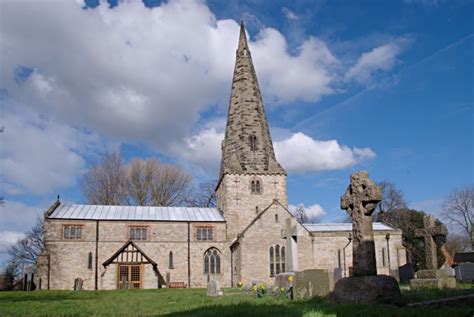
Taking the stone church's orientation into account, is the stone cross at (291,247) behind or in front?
in front

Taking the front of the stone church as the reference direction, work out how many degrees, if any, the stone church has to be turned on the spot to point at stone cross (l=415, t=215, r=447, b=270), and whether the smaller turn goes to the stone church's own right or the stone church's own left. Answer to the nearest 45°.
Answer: approximately 45° to the stone church's own left

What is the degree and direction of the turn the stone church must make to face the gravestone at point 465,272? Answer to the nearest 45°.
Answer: approximately 45° to its left

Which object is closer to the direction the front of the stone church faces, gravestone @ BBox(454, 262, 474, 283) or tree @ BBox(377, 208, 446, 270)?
the gravestone

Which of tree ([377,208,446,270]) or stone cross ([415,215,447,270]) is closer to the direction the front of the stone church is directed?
the stone cross

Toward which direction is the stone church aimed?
toward the camera

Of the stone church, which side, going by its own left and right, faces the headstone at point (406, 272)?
left

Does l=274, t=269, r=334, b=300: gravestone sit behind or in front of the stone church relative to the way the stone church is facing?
in front
